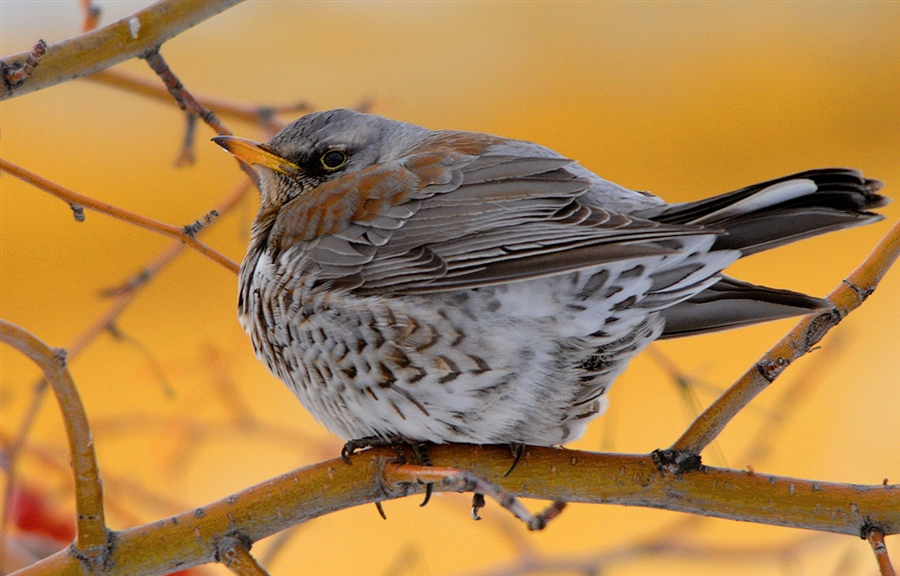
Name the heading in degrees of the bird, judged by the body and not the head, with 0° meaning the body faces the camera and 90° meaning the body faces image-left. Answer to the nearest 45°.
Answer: approximately 90°
